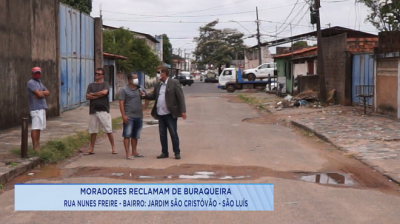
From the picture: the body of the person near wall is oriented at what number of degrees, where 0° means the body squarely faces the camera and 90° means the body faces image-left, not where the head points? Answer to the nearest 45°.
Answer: approximately 315°

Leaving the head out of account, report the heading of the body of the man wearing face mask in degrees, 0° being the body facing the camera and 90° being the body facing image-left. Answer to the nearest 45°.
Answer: approximately 315°

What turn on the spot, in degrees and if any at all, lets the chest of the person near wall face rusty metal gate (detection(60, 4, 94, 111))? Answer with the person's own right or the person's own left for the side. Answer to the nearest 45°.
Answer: approximately 135° to the person's own left

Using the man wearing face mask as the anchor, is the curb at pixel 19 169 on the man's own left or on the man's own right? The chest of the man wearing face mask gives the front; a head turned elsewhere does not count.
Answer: on the man's own right

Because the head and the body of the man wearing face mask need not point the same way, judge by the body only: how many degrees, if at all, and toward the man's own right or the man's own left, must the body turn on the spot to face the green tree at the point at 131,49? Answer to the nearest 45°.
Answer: approximately 135° to the man's own left

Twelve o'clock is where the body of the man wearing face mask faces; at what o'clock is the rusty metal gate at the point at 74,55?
The rusty metal gate is roughly at 7 o'clock from the man wearing face mask.
